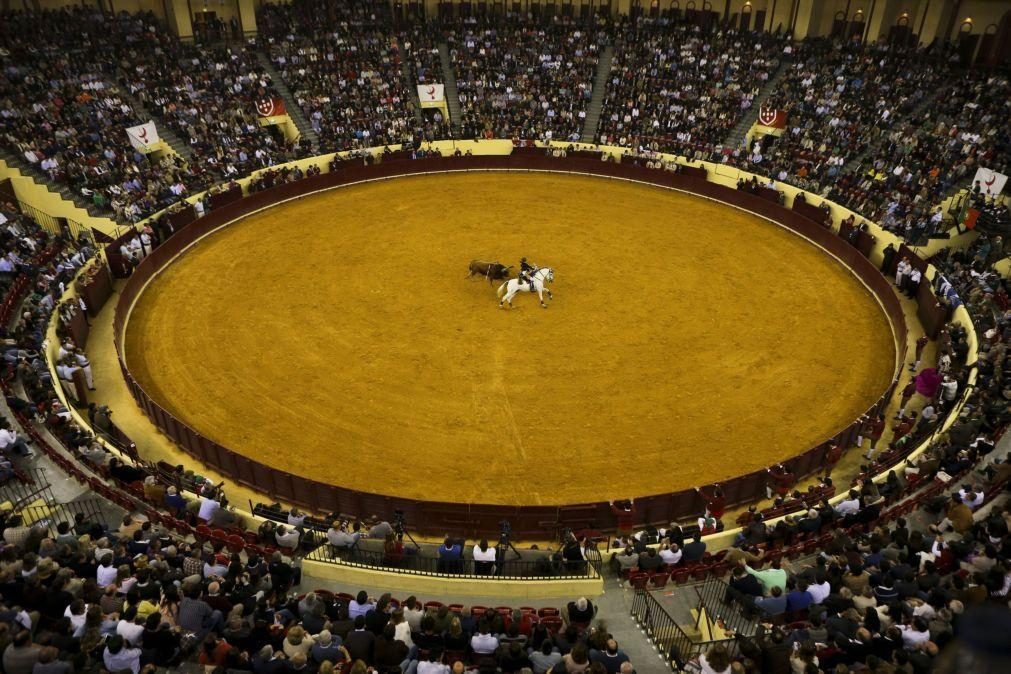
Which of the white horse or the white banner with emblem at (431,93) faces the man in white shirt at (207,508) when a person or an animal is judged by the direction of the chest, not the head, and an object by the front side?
the white banner with emblem

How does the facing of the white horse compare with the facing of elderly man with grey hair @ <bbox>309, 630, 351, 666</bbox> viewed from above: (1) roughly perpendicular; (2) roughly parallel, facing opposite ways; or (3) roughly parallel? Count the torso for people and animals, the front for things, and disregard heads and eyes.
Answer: roughly perpendicular

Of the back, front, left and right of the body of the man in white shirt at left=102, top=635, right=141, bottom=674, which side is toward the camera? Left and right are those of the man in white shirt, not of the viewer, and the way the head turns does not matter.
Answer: back

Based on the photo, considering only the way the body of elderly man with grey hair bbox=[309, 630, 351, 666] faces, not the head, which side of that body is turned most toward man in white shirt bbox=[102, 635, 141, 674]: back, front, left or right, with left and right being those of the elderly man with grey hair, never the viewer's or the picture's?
left

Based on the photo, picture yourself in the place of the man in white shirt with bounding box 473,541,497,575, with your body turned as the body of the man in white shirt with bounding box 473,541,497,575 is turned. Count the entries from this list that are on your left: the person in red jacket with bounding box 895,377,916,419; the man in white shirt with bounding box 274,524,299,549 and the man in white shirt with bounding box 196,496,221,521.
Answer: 2

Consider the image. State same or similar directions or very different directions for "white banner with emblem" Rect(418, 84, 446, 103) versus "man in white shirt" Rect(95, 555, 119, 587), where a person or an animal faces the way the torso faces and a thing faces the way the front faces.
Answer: very different directions

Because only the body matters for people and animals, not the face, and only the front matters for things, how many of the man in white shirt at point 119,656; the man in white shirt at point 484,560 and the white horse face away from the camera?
2

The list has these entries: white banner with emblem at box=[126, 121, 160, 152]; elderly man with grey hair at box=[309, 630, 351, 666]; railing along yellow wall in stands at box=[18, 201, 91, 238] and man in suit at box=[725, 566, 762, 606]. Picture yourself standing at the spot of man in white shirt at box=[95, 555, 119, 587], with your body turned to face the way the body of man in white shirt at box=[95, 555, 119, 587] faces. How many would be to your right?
2

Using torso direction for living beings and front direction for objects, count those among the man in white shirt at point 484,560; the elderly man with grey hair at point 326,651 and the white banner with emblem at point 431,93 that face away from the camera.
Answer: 2

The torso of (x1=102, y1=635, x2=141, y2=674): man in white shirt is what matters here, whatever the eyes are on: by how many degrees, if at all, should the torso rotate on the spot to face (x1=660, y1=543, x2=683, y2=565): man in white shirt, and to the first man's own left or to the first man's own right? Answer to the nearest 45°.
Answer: approximately 90° to the first man's own right

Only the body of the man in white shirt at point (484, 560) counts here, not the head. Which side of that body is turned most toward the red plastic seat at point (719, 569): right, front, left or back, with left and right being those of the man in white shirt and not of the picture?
right

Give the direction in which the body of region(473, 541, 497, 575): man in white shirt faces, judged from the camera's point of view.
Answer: away from the camera

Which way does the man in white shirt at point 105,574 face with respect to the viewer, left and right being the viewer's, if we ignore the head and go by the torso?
facing away from the viewer and to the right of the viewer

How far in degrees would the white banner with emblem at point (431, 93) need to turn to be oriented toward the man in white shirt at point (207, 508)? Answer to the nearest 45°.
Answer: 0° — it already faces them

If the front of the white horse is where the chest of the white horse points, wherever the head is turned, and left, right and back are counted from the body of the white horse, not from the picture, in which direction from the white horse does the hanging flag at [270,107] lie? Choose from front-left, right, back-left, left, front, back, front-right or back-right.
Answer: back-left

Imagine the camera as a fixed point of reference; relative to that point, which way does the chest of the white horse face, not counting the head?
to the viewer's right
